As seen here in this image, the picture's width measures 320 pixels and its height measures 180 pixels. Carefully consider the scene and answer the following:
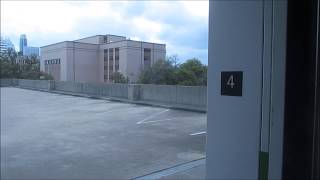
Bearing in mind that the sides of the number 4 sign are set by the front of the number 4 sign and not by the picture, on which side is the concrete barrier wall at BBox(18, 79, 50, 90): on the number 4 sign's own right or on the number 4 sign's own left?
on the number 4 sign's own right

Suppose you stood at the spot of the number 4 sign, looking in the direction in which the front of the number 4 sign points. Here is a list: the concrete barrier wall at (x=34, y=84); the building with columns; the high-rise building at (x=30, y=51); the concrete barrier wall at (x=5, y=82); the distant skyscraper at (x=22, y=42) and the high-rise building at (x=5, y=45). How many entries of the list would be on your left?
0

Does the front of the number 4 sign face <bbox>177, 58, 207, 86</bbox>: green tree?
no

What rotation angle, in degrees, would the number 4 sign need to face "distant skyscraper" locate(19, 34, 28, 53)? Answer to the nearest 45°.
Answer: approximately 135° to its right

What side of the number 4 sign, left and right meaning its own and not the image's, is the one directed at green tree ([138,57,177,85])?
back

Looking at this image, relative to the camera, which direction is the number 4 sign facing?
toward the camera

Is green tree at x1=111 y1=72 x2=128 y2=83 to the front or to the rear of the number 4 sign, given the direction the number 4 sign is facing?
to the rear

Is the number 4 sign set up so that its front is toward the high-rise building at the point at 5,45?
no

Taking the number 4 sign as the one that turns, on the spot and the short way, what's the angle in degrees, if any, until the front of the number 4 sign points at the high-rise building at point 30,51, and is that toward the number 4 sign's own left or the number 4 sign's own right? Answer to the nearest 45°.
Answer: approximately 135° to the number 4 sign's own right

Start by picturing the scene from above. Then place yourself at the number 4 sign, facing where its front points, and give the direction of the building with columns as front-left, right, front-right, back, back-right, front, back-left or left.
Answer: back-right

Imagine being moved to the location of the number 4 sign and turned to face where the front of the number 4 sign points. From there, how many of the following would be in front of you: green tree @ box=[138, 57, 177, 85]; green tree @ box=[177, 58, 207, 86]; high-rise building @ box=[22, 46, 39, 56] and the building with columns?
0
